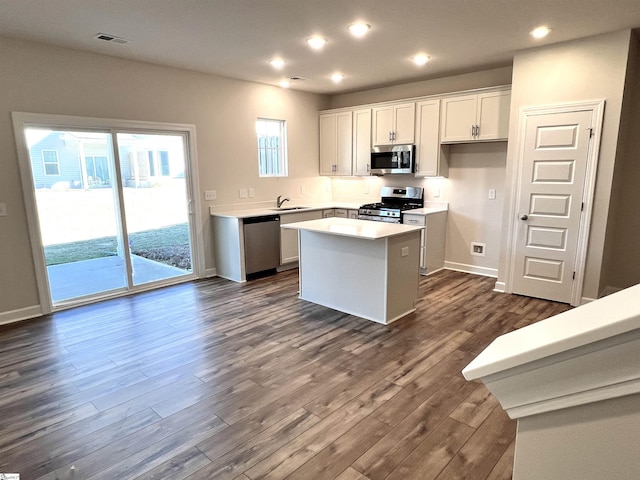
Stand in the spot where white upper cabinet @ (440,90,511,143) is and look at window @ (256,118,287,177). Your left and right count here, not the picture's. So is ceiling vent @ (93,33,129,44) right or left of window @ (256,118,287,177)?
left

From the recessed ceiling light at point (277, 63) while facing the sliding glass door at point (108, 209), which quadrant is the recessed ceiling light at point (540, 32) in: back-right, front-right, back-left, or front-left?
back-left

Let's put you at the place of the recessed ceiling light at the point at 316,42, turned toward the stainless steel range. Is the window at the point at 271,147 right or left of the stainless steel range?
left

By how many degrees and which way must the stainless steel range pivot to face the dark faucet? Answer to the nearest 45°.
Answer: approximately 45° to its right

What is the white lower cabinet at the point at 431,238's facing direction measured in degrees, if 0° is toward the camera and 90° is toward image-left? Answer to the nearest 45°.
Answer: approximately 45°

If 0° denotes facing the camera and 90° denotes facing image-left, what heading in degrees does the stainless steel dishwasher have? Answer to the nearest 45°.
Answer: approximately 315°

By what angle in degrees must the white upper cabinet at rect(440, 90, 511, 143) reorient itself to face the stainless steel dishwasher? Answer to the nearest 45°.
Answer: approximately 45° to its right
